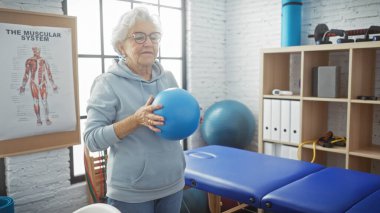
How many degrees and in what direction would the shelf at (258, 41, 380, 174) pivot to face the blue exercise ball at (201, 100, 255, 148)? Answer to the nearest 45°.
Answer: approximately 45° to its right

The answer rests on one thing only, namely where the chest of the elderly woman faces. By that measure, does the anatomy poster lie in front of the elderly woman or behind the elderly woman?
behind

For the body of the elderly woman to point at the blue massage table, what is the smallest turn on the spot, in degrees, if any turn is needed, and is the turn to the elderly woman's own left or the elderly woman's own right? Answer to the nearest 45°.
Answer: approximately 90° to the elderly woman's own left

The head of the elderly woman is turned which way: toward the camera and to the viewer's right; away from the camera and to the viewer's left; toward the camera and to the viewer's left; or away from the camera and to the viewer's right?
toward the camera and to the viewer's right

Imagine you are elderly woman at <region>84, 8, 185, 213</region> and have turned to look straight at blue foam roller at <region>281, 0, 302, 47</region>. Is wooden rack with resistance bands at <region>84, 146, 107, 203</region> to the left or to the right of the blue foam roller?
left

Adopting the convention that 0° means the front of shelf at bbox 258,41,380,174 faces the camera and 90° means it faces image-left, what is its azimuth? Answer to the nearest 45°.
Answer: approximately 45°

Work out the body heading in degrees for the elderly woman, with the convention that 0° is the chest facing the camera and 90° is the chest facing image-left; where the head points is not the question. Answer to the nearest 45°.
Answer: approximately 315°

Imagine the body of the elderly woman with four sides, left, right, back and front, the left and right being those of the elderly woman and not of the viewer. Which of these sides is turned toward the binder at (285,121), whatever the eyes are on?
left
